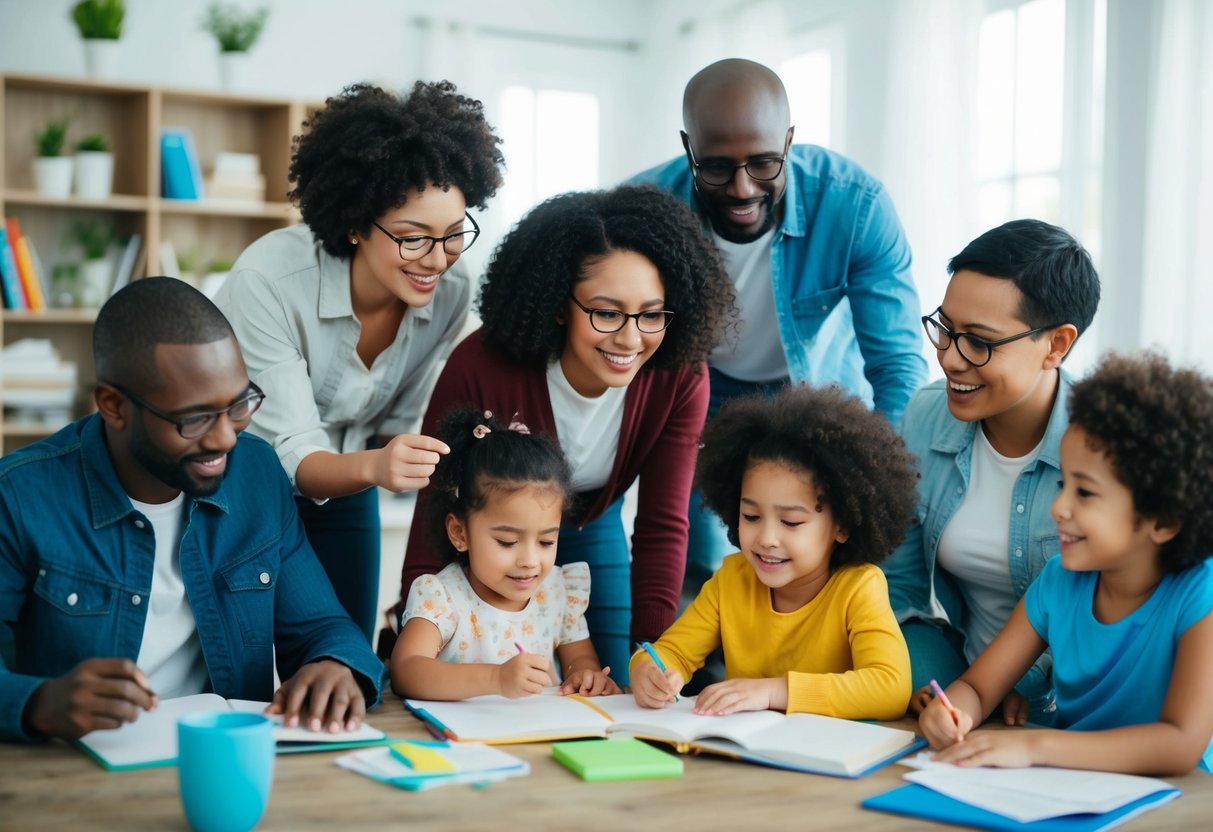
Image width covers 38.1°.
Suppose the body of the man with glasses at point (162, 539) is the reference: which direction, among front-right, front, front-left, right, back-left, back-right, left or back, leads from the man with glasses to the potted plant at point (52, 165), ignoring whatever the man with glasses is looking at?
back-left

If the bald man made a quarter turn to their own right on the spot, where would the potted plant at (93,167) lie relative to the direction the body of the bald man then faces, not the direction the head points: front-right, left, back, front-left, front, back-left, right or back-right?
front-right

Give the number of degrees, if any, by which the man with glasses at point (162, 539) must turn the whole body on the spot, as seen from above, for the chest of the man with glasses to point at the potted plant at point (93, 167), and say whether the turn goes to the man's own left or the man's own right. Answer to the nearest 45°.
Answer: approximately 135° to the man's own left

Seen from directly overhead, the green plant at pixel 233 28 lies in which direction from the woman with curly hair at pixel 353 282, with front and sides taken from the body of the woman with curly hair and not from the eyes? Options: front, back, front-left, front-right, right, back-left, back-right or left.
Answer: back-left

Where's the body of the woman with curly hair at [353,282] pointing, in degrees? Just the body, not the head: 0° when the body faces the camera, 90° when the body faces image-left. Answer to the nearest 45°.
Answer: approximately 315°

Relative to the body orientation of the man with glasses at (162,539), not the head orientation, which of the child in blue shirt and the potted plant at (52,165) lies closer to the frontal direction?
the child in blue shirt
